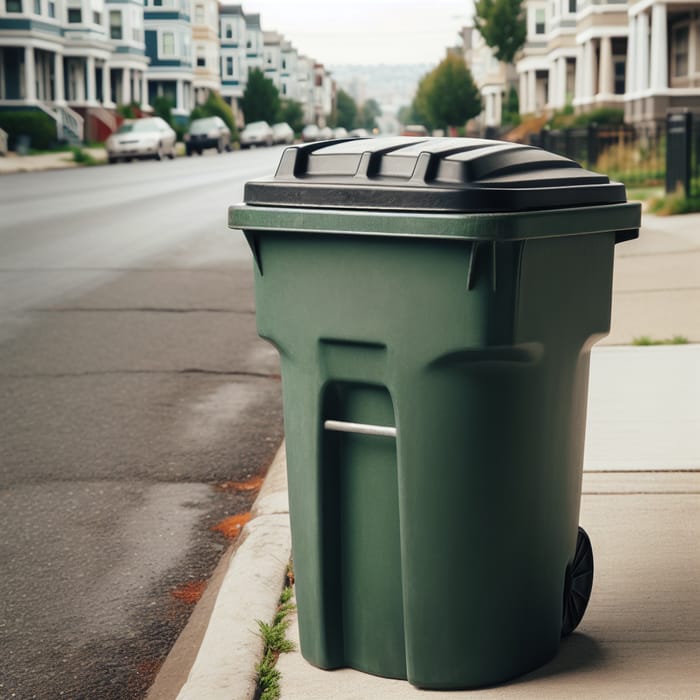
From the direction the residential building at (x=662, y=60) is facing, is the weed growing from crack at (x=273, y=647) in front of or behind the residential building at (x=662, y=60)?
in front

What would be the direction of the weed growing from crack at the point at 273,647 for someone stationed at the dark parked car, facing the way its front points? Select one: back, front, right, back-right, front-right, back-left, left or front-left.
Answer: front-left

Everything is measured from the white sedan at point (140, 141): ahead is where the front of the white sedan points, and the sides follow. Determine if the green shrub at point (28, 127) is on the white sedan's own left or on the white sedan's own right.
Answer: on the white sedan's own right

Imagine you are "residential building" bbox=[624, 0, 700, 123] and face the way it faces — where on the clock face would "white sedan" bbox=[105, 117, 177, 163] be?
The white sedan is roughly at 2 o'clock from the residential building.

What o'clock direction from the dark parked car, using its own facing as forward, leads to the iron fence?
The iron fence is roughly at 10 o'clock from the dark parked car.

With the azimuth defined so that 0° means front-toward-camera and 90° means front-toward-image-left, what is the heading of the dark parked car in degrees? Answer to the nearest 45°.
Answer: approximately 45°

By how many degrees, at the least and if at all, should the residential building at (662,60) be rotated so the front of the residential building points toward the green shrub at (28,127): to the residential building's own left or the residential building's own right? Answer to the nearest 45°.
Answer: approximately 45° to the residential building's own right

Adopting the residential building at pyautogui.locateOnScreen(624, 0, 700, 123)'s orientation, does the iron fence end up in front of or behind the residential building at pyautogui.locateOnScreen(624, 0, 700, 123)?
in front

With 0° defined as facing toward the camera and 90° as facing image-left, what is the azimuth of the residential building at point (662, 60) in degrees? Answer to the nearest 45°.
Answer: approximately 45°

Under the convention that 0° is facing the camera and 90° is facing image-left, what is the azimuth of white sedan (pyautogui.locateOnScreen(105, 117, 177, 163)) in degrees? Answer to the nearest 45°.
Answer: approximately 45°

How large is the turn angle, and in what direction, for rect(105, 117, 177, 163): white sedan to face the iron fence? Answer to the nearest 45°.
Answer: approximately 90° to its left

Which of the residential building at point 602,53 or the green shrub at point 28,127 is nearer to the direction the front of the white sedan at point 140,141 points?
the green shrub

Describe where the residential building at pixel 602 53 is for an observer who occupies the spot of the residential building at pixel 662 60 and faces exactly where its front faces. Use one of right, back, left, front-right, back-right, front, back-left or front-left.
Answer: back-right
